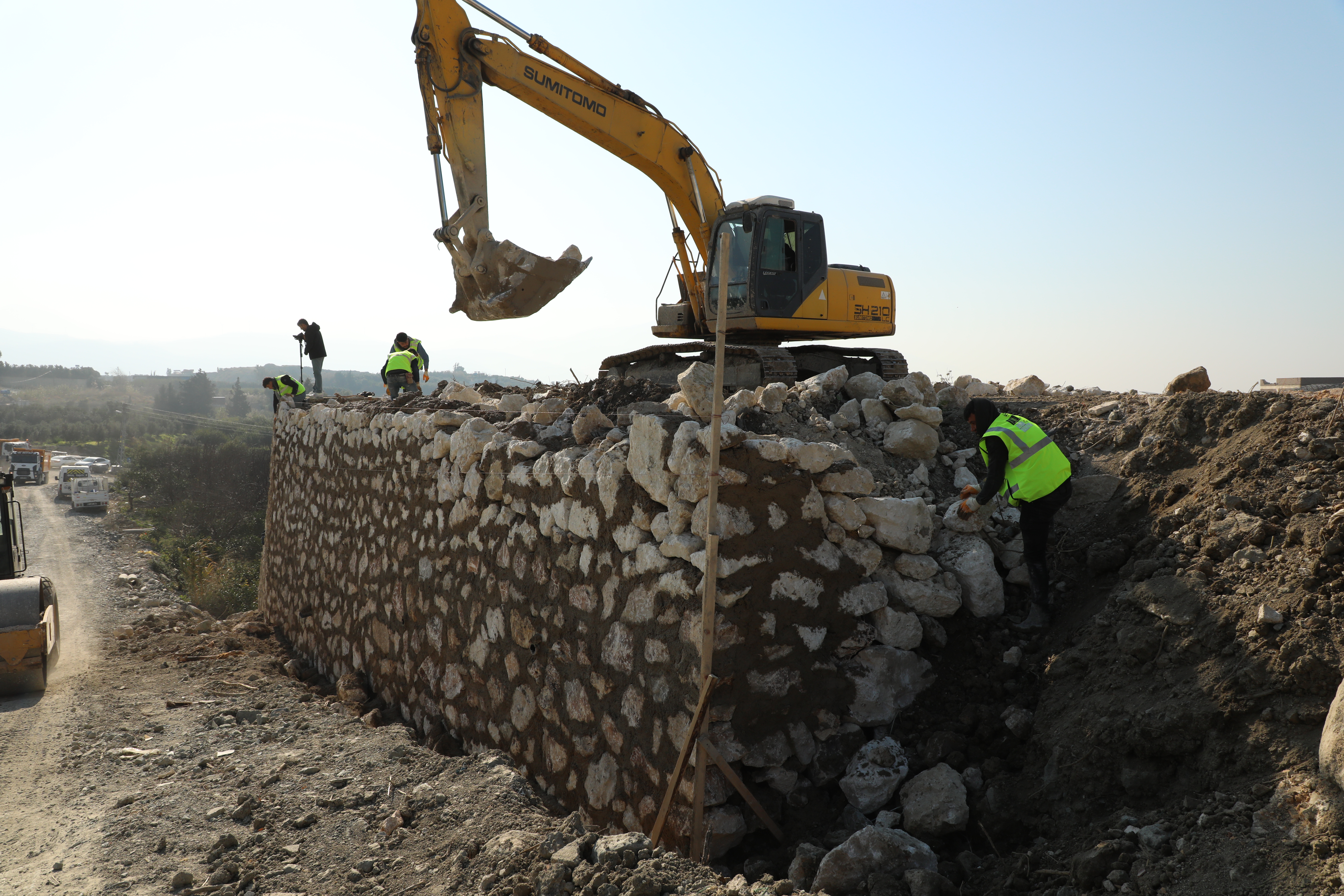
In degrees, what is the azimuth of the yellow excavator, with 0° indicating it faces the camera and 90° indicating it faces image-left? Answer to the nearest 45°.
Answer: approximately 45°

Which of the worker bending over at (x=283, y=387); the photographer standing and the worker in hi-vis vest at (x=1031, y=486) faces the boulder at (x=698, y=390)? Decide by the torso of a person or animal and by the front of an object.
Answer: the worker in hi-vis vest

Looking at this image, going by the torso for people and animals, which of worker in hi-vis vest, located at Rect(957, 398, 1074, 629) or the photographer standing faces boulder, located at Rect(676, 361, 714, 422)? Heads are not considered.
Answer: the worker in hi-vis vest

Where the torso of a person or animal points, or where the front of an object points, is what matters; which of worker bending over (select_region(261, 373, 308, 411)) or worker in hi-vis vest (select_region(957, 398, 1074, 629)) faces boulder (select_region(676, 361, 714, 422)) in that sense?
the worker in hi-vis vest

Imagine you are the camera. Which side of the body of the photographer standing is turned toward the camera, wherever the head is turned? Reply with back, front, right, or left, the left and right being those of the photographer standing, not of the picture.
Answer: left

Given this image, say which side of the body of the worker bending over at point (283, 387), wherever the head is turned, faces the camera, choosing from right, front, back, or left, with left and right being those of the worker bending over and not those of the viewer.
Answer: left

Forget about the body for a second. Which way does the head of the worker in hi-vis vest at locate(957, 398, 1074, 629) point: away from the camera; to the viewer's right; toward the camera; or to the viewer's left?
to the viewer's left

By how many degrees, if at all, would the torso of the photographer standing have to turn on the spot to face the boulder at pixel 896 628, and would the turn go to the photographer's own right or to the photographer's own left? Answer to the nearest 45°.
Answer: approximately 90° to the photographer's own left

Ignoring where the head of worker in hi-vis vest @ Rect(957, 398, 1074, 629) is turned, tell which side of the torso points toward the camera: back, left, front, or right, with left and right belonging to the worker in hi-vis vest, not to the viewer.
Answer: left

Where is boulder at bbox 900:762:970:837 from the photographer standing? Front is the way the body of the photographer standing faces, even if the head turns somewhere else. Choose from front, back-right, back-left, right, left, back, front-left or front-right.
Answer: left
